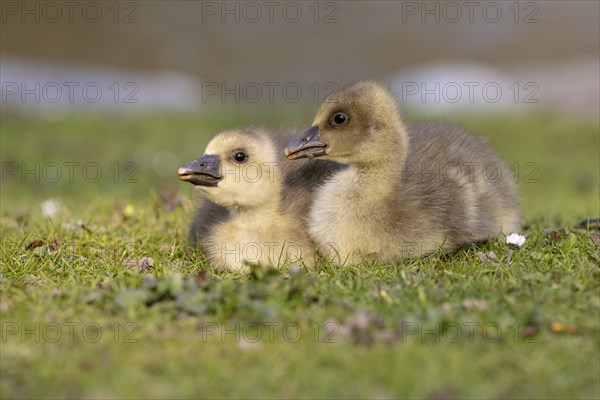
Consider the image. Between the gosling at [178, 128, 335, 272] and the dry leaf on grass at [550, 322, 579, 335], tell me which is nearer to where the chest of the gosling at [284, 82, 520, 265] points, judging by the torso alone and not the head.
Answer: the gosling

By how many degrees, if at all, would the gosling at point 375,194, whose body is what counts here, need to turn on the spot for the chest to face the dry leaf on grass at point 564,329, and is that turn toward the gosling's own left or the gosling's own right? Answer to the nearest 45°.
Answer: approximately 90° to the gosling's own left

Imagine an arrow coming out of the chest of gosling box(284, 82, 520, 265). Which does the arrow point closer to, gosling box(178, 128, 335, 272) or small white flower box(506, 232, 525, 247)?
the gosling

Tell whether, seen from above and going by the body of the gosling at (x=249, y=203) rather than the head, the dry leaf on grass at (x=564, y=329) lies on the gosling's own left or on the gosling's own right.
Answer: on the gosling's own left

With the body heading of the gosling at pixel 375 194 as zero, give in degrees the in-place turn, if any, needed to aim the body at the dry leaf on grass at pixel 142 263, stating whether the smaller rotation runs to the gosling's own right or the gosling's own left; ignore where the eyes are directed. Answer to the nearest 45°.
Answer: approximately 45° to the gosling's own right

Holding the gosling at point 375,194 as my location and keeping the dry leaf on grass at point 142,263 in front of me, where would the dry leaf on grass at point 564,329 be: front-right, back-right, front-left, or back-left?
back-left

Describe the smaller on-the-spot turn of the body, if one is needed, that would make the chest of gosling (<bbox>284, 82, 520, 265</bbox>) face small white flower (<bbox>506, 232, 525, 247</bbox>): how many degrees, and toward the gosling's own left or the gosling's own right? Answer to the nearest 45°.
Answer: approximately 135° to the gosling's own left

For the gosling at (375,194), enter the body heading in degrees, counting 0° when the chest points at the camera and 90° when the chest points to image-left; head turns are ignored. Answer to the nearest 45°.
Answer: approximately 45°
